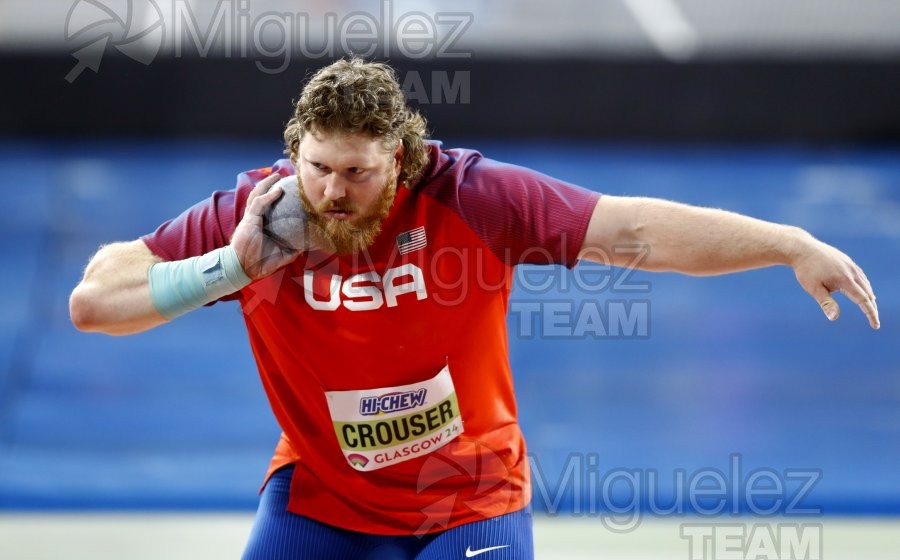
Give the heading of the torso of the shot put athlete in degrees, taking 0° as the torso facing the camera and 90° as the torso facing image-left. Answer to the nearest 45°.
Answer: approximately 0°
